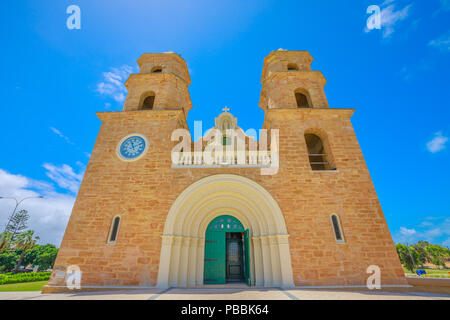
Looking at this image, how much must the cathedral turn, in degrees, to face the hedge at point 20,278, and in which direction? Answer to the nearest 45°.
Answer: approximately 135° to its right

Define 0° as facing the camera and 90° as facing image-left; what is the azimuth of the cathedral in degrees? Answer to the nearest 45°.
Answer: approximately 0°

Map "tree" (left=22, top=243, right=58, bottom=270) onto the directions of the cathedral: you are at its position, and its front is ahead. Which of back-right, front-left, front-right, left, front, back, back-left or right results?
back-right

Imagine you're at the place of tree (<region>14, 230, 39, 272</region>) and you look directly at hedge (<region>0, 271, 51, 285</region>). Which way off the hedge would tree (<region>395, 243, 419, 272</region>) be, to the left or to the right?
left

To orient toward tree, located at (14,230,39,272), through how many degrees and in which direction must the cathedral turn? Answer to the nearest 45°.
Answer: approximately 135° to its right

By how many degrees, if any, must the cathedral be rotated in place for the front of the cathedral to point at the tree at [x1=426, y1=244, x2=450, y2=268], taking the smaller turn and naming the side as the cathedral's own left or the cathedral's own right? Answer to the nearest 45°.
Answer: approximately 135° to the cathedral's own left

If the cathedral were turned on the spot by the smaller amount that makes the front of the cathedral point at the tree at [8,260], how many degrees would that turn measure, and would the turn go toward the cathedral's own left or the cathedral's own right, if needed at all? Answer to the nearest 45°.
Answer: approximately 135° to the cathedral's own right

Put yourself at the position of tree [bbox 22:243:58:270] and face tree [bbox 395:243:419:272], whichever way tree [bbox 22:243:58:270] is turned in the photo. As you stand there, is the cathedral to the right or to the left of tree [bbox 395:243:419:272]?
right

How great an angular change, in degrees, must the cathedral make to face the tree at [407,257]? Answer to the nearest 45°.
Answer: approximately 135° to its left
